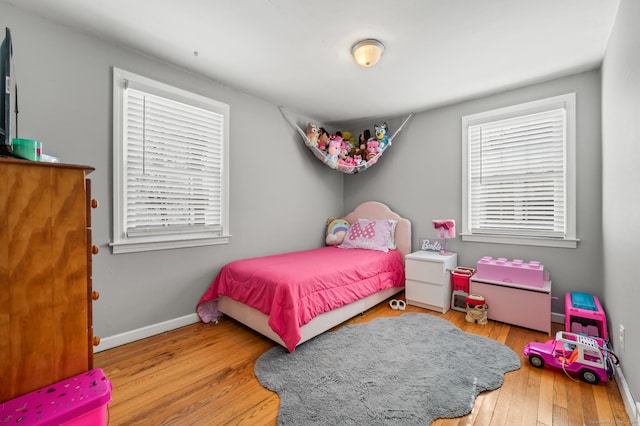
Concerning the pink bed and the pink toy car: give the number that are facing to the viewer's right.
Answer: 0

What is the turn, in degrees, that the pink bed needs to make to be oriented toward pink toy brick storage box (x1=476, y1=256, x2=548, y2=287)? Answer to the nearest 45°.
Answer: approximately 135° to its left

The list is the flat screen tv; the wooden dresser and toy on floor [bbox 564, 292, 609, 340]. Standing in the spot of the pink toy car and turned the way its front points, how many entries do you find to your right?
1

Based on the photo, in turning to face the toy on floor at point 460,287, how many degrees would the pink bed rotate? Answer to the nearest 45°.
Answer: approximately 135° to its left

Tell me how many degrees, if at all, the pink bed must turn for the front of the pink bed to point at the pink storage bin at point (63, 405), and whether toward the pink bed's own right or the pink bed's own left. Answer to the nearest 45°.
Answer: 0° — it already faces it

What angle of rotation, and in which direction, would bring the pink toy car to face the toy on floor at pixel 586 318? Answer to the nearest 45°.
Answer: approximately 90° to its right

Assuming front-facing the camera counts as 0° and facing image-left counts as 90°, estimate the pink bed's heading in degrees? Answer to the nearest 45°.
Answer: approximately 45°

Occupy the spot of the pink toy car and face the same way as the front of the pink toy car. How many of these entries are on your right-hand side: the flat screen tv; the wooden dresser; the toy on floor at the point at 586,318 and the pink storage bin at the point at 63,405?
1

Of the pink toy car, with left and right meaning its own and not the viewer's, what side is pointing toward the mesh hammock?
front

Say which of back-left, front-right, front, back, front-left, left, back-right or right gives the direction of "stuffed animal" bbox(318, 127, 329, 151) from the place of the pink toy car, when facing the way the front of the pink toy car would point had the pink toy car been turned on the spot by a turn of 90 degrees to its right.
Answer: left

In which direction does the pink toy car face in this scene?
to the viewer's left
